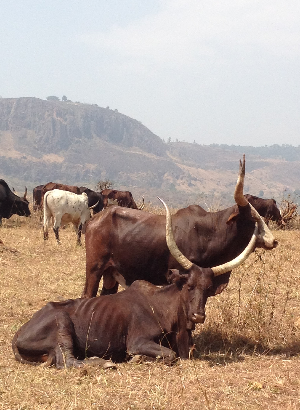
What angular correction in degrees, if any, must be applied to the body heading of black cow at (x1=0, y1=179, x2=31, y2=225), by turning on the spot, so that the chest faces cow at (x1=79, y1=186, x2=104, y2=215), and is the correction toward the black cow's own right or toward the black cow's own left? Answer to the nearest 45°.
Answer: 0° — it already faces it

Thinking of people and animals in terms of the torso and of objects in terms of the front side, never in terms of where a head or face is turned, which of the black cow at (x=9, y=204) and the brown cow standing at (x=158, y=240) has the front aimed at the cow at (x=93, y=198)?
the black cow

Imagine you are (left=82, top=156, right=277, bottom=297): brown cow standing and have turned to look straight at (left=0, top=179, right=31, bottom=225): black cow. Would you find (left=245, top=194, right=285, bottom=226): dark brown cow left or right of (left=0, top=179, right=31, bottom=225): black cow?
right

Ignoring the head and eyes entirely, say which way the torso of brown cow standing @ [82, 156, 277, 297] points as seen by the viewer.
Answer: to the viewer's right

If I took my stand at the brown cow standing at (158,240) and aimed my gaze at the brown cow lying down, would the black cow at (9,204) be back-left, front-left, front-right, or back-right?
back-right

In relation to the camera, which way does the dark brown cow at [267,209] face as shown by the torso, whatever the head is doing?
to the viewer's right

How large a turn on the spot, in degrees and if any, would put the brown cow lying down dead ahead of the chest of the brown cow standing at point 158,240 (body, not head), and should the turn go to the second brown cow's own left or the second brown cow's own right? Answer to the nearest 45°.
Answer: approximately 90° to the second brown cow's own right

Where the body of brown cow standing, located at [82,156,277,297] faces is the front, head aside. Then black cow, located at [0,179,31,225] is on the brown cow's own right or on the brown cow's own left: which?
on the brown cow's own left

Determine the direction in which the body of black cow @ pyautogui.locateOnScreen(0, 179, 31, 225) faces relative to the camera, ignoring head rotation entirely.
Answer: to the viewer's right
